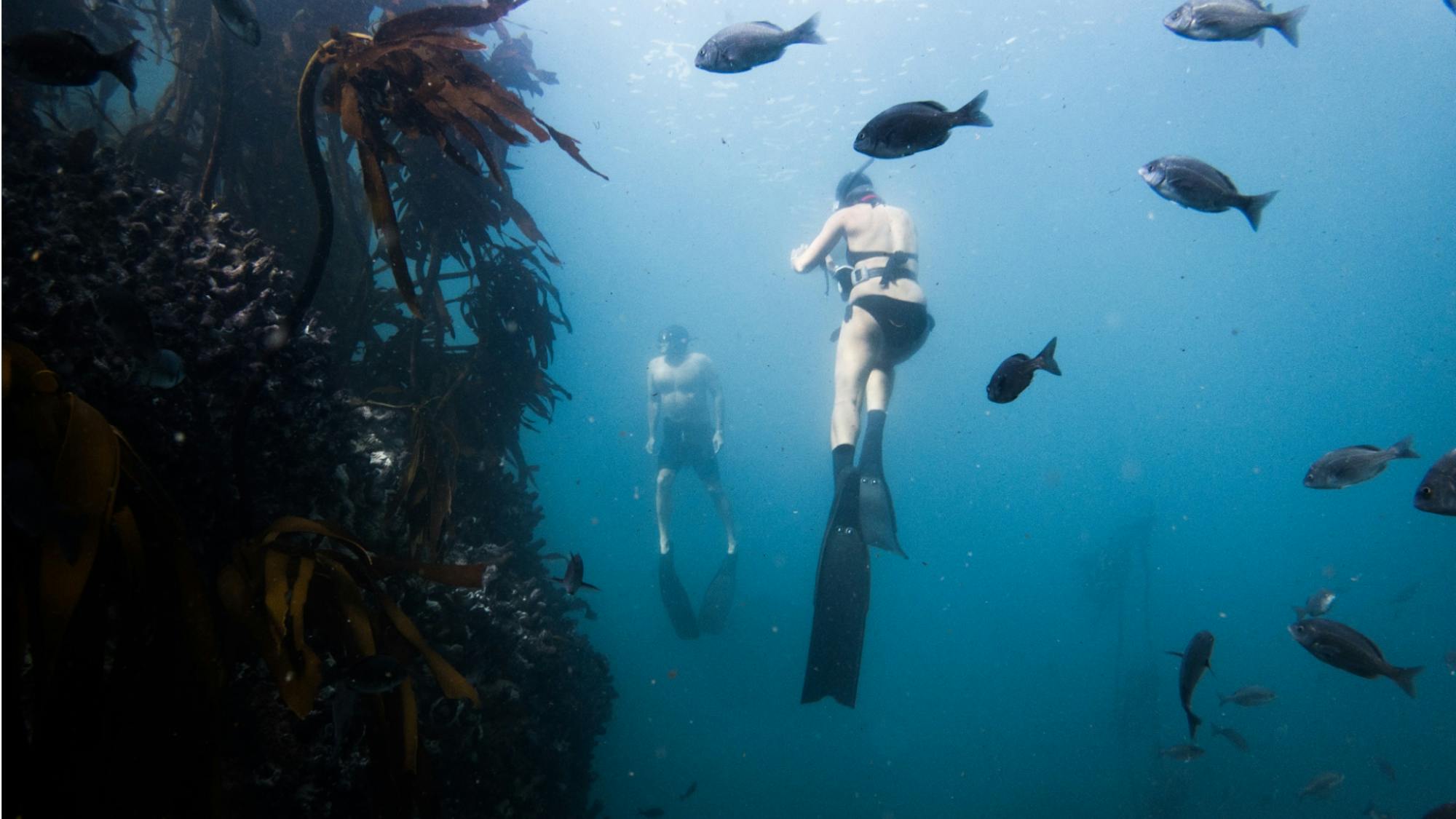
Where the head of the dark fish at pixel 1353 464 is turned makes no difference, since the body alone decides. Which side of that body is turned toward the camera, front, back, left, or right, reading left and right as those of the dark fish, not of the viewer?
left

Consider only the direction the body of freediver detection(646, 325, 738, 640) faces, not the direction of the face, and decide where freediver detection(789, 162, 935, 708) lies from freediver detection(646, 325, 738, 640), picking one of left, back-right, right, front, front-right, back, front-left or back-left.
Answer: front

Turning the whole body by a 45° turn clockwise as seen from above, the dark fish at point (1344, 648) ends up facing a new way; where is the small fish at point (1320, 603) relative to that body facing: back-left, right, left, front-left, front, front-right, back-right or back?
front-right

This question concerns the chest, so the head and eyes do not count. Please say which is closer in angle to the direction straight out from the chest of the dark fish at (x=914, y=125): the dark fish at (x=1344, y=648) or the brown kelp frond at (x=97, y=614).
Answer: the brown kelp frond

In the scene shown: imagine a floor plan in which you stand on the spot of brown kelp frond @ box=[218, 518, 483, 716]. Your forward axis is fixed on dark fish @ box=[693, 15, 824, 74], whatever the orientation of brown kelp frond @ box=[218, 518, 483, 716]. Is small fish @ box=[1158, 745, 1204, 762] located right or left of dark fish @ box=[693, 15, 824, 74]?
left

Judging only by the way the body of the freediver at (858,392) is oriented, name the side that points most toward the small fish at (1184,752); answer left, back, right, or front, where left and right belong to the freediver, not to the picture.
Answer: right

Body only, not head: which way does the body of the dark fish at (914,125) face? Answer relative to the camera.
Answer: to the viewer's left
